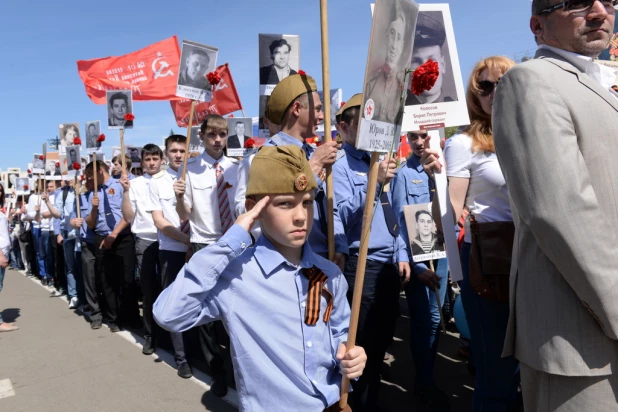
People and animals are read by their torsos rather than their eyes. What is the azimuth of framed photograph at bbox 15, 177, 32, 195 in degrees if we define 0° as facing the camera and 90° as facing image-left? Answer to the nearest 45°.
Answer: approximately 0°

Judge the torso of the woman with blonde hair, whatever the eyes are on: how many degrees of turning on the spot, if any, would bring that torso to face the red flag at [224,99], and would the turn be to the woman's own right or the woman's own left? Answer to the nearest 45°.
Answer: approximately 180°

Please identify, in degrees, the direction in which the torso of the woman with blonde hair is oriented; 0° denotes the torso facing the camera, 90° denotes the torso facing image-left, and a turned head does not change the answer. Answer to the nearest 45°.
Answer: approximately 315°
